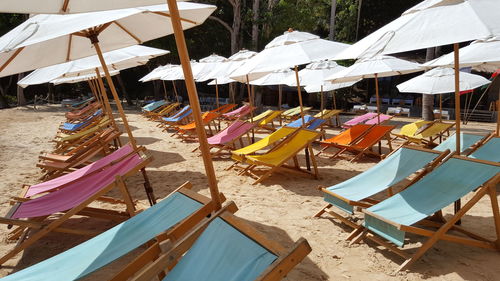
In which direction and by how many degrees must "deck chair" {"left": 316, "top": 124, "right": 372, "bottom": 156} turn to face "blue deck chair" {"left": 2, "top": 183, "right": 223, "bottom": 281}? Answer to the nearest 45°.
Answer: approximately 45° to its left

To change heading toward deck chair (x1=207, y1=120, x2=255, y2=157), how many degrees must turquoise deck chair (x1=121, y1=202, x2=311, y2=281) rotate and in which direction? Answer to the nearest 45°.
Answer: approximately 135° to its right

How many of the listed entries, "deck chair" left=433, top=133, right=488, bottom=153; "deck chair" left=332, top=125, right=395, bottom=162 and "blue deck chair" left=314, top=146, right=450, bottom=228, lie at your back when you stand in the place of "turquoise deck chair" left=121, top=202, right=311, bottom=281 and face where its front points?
3

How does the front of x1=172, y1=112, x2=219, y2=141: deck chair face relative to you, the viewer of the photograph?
facing the viewer and to the left of the viewer

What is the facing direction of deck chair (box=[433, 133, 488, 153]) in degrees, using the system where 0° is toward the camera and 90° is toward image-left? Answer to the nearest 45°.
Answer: approximately 45°

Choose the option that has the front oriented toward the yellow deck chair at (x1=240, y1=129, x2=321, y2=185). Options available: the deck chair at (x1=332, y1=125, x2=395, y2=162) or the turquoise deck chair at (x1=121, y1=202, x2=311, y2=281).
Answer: the deck chair

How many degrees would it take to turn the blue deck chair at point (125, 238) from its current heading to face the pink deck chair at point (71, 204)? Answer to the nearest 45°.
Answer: approximately 135° to its right

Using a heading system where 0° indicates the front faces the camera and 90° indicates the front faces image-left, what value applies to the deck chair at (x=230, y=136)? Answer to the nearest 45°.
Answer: approximately 45°

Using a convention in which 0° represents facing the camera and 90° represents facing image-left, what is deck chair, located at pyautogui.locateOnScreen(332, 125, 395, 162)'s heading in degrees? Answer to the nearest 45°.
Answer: approximately 45°
